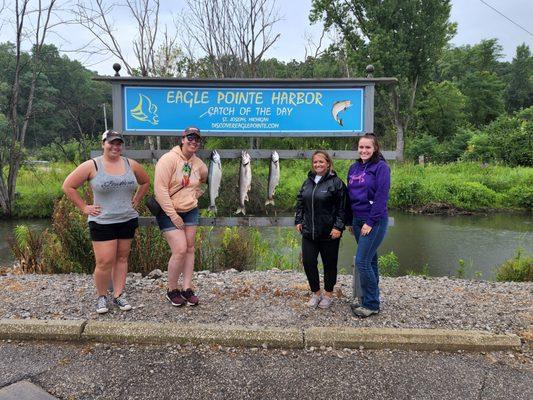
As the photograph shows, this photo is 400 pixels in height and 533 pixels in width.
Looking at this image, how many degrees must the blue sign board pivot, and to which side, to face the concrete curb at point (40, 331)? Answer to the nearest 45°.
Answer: approximately 45° to its right

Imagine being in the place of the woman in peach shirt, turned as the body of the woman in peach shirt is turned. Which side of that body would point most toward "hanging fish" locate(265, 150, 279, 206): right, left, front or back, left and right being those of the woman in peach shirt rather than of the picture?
left

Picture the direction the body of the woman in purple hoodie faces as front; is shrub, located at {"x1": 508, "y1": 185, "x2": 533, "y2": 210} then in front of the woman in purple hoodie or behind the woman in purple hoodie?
behind

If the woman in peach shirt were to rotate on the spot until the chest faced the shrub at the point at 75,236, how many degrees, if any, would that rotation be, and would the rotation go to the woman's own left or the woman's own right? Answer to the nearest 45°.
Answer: approximately 180°

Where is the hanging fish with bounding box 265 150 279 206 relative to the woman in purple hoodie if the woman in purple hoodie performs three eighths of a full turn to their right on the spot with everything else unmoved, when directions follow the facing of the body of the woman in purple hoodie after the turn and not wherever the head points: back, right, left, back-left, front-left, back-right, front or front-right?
front-left

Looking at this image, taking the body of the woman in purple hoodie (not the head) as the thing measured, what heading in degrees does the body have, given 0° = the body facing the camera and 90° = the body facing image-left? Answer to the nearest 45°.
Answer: approximately 45°

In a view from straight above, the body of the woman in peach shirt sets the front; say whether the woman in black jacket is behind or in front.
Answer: in front

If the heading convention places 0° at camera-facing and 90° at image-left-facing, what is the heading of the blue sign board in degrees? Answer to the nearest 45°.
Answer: approximately 0°
